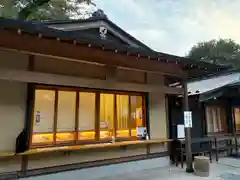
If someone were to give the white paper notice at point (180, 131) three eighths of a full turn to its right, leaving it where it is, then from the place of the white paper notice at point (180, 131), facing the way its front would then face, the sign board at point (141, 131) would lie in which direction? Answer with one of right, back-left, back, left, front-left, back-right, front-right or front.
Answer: left

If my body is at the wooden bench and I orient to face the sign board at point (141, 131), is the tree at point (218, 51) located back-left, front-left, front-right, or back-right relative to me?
back-right

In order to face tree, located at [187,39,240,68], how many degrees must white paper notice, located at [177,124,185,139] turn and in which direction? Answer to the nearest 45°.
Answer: approximately 180°

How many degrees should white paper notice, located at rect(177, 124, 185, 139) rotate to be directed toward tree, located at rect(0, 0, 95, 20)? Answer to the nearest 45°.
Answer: approximately 135° to its right

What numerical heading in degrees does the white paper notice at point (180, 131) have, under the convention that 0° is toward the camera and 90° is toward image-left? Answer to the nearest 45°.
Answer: approximately 0°

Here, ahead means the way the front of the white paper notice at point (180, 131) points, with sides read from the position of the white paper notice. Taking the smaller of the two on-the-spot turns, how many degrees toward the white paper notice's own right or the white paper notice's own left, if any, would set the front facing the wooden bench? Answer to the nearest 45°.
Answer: approximately 135° to the white paper notice's own left
